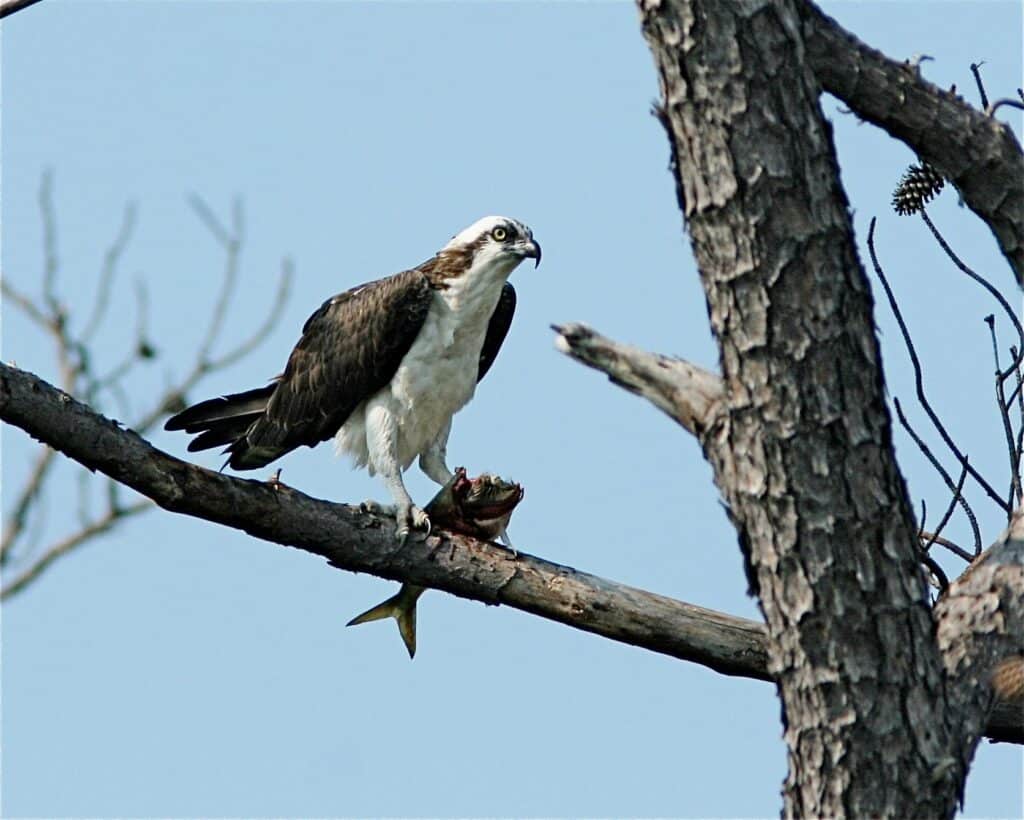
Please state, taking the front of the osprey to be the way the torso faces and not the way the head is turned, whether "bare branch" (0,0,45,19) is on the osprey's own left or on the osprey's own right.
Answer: on the osprey's own right

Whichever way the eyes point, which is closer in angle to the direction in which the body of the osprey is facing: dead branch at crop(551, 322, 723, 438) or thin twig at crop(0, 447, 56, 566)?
the dead branch

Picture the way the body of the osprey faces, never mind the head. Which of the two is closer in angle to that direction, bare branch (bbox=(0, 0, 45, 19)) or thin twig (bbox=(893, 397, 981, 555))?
the thin twig

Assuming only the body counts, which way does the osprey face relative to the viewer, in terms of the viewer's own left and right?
facing the viewer and to the right of the viewer

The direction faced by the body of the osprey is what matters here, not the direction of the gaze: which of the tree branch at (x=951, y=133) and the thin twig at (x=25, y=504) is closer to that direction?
the tree branch

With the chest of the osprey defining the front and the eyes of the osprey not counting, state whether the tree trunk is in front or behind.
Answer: in front
